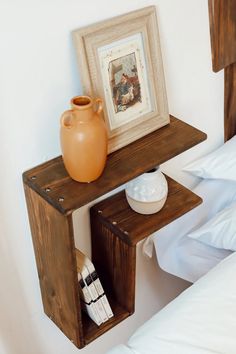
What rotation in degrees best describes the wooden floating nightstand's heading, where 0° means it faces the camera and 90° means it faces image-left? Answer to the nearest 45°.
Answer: approximately 315°
